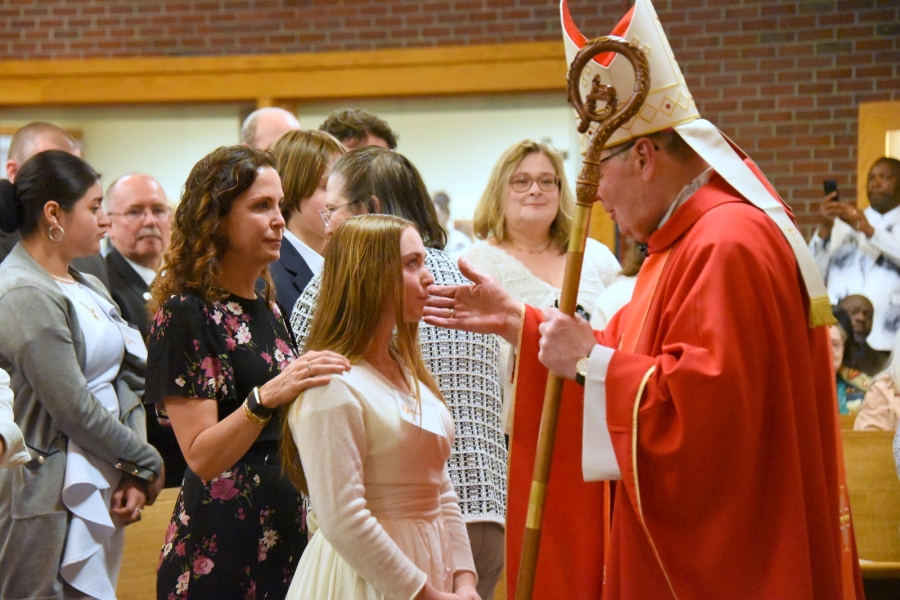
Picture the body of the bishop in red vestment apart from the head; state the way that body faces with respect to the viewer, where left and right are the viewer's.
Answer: facing to the left of the viewer

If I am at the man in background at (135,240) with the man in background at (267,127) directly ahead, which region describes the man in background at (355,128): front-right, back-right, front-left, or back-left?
front-right

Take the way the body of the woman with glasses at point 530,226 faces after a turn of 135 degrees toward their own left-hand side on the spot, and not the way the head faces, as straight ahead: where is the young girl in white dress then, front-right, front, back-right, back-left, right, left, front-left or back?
back-right

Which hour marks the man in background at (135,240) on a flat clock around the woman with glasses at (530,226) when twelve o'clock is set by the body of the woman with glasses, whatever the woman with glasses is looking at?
The man in background is roughly at 3 o'clock from the woman with glasses.

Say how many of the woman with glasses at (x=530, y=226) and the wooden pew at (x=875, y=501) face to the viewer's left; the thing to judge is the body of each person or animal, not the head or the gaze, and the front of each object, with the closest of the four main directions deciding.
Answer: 0

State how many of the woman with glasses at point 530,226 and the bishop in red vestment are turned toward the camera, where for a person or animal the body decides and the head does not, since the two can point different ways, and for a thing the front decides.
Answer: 1

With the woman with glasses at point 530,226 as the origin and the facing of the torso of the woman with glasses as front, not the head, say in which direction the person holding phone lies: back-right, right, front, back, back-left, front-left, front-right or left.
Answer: back-left

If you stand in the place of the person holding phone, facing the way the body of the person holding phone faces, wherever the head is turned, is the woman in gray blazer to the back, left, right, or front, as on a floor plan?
front

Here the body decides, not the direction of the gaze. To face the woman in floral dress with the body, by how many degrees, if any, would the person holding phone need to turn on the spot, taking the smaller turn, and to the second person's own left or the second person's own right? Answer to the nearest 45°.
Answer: approximately 45° to the second person's own left

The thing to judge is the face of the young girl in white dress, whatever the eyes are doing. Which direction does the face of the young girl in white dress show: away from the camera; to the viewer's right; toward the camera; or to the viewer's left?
to the viewer's right

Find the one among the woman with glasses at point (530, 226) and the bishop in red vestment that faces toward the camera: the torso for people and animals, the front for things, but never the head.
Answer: the woman with glasses

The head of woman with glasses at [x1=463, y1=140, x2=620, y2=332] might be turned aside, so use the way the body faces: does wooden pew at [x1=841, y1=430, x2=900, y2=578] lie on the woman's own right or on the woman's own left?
on the woman's own left

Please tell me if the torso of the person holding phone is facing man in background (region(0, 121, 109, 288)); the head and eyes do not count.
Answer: yes

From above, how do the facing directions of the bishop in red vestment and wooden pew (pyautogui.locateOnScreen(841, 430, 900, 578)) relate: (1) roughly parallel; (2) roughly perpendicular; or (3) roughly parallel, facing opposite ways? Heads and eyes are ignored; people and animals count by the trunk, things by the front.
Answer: roughly perpendicular

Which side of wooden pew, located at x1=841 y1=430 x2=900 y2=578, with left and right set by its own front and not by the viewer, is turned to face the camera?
front

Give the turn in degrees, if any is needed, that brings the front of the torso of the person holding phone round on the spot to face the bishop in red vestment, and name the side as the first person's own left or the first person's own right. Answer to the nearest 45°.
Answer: approximately 45° to the first person's own left
